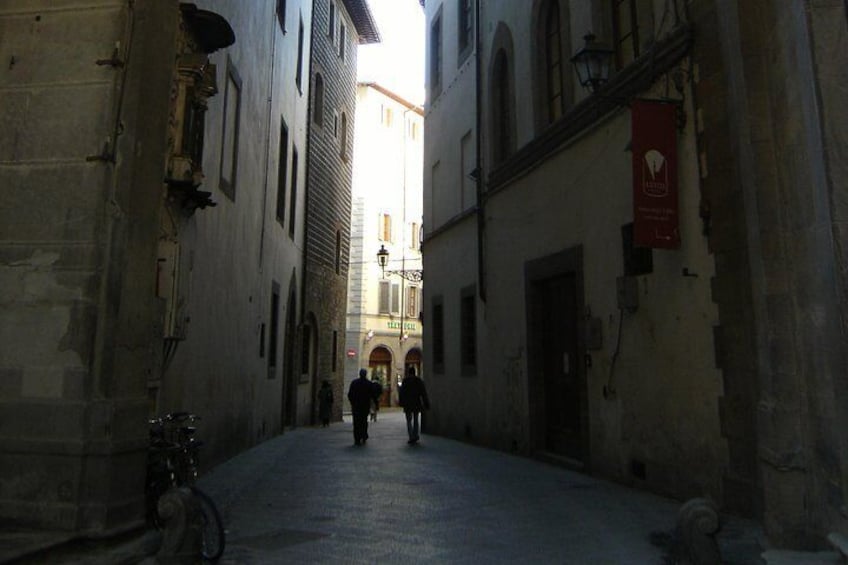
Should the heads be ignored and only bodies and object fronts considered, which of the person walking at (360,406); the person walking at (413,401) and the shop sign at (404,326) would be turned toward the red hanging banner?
the shop sign

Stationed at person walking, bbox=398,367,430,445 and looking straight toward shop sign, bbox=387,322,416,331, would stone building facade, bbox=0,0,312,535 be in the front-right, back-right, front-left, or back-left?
back-left

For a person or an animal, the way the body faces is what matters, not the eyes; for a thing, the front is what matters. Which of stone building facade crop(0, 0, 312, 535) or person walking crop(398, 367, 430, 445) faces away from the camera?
the person walking

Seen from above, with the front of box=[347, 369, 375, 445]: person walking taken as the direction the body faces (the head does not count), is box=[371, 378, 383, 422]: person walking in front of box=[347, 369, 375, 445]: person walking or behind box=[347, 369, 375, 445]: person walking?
in front

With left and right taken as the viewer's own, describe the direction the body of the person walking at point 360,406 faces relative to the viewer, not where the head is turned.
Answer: facing away from the viewer

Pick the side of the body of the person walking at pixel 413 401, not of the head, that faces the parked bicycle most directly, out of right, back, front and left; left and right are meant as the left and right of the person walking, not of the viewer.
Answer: back

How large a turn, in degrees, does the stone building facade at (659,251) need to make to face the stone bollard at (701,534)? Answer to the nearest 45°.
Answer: approximately 45° to its left

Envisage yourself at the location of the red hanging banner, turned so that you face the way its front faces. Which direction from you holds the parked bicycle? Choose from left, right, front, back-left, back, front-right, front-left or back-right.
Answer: front-right

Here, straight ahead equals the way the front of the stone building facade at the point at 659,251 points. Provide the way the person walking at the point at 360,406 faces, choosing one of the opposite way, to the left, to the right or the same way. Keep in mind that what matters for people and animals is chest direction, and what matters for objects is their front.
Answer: to the right

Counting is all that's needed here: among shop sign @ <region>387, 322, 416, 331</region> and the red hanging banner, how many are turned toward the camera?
2

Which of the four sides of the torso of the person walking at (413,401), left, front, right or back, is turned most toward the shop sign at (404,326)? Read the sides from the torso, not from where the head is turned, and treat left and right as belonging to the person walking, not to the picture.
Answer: front

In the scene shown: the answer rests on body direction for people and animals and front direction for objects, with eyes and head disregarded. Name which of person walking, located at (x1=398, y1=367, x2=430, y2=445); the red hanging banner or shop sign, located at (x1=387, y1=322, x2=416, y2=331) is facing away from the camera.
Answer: the person walking

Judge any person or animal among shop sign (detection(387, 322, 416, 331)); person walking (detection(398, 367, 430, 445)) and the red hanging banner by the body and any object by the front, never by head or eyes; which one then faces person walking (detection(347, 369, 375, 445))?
the shop sign
